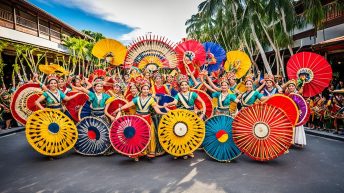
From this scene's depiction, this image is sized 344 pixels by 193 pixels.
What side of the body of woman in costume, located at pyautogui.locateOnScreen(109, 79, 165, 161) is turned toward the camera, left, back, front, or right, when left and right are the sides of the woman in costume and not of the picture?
front

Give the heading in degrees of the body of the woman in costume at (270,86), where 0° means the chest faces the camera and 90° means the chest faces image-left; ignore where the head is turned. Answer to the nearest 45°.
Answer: approximately 0°

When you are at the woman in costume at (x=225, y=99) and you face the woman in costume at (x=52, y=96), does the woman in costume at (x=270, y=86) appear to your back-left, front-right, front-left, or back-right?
back-right

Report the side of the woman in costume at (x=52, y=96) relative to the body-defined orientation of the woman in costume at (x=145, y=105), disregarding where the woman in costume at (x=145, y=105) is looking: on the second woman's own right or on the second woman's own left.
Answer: on the second woman's own right

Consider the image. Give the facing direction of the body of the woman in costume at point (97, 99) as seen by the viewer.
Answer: toward the camera

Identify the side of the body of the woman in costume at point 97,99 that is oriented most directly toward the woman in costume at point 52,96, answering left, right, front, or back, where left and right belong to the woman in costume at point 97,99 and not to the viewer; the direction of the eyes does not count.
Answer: right

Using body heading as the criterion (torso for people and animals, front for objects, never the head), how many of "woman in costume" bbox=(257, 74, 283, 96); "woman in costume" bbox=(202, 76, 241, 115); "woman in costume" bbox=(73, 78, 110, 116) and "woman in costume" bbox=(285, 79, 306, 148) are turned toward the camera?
4

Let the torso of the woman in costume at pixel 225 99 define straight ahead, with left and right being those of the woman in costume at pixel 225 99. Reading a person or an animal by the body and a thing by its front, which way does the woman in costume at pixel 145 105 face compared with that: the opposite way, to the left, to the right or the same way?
the same way

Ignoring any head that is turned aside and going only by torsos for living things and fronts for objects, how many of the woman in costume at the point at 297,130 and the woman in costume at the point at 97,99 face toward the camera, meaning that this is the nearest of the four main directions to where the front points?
2

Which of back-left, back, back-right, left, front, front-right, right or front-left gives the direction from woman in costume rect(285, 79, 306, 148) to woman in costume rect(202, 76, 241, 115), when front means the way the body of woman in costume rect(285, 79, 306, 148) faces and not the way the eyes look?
front-right

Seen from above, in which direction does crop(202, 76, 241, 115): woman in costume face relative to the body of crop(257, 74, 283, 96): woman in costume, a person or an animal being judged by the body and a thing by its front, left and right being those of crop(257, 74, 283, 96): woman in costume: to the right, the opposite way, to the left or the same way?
the same way

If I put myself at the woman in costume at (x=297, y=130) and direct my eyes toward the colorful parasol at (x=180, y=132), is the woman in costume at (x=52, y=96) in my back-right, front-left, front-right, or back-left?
front-right
